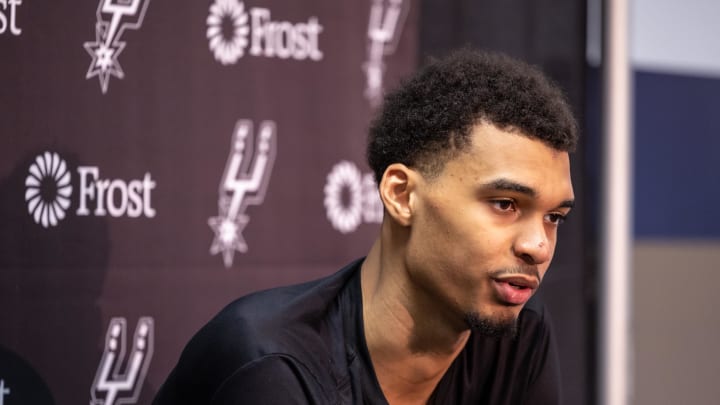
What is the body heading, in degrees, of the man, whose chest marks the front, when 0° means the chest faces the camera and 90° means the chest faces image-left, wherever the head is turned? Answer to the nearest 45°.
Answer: approximately 315°

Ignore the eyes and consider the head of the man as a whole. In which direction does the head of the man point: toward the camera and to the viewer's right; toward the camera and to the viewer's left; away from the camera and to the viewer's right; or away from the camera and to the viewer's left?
toward the camera and to the viewer's right
